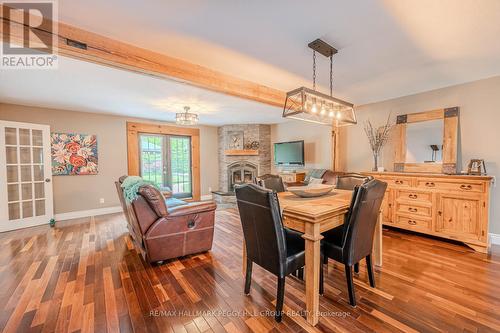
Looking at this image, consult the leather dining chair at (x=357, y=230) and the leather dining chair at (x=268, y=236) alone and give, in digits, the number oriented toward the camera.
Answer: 0

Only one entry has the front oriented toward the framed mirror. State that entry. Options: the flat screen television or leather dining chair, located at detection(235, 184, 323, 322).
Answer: the leather dining chair

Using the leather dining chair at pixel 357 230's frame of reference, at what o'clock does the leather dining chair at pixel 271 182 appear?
the leather dining chair at pixel 271 182 is roughly at 12 o'clock from the leather dining chair at pixel 357 230.

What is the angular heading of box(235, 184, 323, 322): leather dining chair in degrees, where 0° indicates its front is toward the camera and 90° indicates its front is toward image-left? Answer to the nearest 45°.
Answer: approximately 225°

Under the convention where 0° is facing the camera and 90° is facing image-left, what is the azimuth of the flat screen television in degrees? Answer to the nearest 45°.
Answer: approximately 45°

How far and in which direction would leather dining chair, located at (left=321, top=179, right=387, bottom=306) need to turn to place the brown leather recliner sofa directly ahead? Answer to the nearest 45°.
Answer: approximately 45° to its left

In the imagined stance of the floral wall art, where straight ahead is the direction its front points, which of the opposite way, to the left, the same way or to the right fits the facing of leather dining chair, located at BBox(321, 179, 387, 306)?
the opposite way

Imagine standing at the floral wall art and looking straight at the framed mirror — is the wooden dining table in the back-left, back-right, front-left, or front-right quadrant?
front-right

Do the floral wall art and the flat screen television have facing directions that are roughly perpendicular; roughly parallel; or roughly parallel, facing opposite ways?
roughly perpendicular

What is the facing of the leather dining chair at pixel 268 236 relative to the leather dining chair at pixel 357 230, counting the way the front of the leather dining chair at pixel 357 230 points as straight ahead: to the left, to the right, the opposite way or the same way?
to the right

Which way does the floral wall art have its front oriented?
toward the camera

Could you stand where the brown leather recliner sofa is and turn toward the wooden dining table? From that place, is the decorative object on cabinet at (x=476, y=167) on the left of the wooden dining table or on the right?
left

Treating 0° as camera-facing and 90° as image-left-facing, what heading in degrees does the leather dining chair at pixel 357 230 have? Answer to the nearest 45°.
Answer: approximately 135°

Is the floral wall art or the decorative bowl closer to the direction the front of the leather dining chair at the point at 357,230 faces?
the decorative bowl

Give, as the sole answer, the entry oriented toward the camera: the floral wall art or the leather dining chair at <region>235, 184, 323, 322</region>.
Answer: the floral wall art

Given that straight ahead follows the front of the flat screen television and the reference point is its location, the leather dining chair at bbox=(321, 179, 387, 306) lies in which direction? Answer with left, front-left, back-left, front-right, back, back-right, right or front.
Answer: front-left

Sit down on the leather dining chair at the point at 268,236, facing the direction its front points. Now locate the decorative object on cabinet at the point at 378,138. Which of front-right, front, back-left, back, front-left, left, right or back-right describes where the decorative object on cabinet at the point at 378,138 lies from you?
front

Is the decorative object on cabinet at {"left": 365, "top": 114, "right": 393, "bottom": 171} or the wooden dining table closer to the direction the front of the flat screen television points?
the wooden dining table

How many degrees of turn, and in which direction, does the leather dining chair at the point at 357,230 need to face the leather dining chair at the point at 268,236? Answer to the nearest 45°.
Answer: approximately 90° to its left
